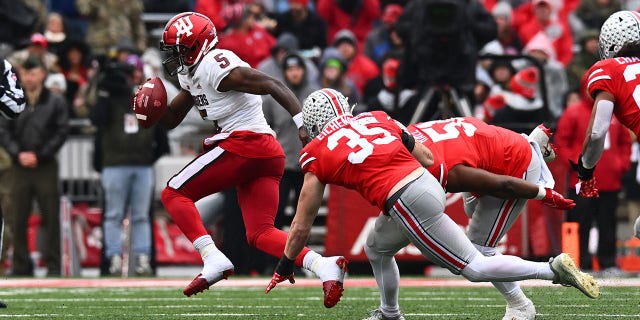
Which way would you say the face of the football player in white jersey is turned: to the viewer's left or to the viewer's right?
to the viewer's left

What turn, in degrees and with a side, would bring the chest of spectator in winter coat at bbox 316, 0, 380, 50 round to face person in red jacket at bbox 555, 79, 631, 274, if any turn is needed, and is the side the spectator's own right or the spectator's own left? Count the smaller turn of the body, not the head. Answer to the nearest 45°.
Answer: approximately 45° to the spectator's own left

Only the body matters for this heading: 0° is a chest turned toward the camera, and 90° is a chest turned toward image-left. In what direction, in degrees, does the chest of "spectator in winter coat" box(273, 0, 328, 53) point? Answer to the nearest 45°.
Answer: approximately 0°

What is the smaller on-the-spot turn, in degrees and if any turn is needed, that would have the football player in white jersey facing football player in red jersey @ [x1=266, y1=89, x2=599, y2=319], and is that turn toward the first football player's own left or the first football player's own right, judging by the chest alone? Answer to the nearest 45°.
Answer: approximately 135° to the first football player's own left

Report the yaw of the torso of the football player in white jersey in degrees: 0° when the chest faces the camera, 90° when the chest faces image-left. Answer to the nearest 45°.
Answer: approximately 90°

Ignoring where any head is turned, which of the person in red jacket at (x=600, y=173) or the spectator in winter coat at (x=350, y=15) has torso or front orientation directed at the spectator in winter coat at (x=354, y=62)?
the spectator in winter coat at (x=350, y=15)

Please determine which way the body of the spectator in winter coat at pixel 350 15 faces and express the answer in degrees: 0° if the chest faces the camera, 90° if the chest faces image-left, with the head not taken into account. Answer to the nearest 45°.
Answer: approximately 0°

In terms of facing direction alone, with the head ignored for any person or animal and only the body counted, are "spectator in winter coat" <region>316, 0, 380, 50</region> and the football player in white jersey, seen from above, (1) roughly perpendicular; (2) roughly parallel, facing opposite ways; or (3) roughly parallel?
roughly perpendicular

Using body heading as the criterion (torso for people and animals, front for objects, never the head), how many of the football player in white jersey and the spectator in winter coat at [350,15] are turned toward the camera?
1
